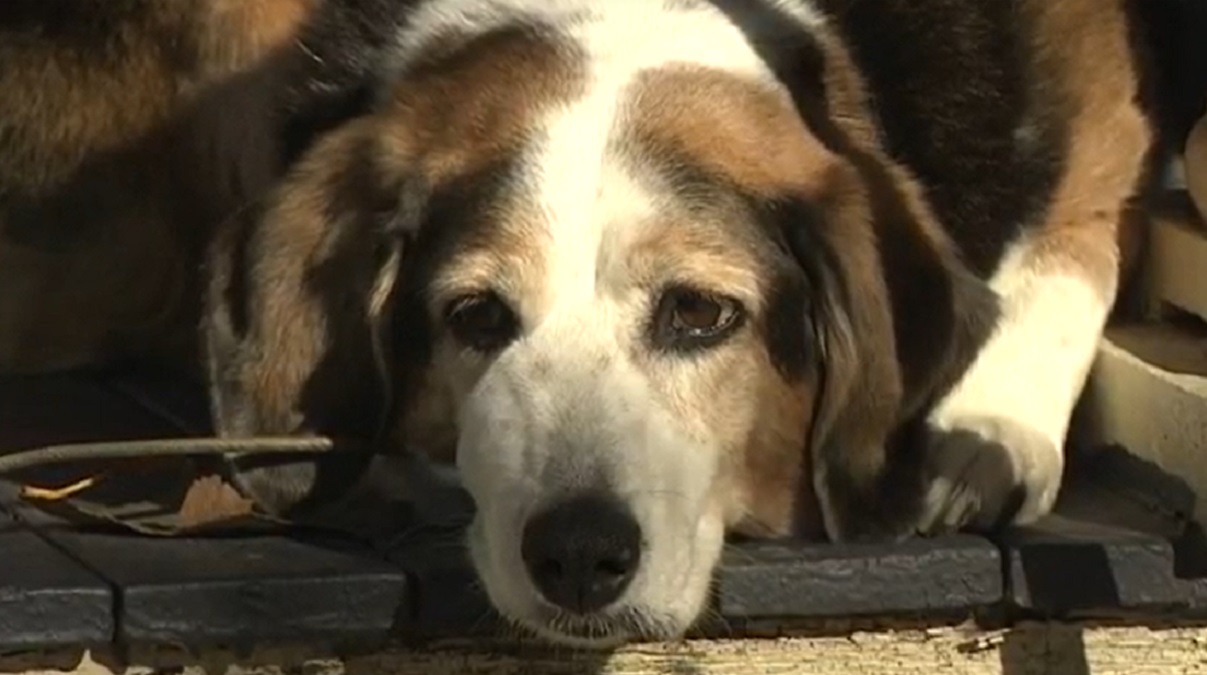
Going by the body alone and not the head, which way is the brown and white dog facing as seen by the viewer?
toward the camera

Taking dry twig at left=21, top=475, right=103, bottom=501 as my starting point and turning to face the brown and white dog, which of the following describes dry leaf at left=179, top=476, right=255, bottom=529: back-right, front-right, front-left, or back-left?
front-right

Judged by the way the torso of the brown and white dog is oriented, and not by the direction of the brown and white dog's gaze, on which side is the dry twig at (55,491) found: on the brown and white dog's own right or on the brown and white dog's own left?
on the brown and white dog's own right

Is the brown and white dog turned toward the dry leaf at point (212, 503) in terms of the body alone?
no
